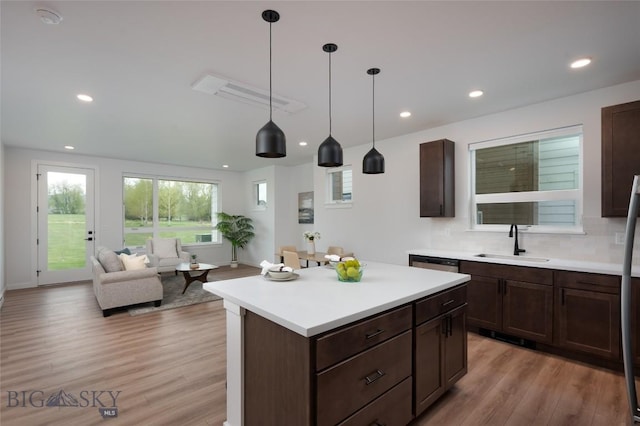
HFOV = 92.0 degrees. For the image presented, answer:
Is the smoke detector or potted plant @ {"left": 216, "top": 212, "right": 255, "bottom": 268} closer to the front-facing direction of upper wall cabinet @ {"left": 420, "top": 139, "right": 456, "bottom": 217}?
the smoke detector

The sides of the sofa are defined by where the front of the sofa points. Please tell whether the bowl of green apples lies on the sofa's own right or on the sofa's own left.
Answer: on the sofa's own right

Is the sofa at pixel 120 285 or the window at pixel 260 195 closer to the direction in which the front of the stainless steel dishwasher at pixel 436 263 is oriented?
the sofa

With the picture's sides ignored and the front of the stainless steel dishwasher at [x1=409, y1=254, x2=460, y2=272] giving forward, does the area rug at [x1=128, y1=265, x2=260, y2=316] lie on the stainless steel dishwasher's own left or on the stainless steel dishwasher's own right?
on the stainless steel dishwasher's own right

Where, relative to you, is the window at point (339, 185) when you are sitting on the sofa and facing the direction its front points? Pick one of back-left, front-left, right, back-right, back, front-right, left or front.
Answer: front

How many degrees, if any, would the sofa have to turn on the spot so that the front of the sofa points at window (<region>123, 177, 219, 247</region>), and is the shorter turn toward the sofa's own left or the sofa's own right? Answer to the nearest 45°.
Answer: approximately 90° to the sofa's own left

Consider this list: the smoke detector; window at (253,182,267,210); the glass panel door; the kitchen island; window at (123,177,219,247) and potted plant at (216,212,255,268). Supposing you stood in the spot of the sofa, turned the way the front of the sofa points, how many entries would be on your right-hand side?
2

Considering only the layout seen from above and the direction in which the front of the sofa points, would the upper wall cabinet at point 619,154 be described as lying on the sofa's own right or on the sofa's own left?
on the sofa's own right

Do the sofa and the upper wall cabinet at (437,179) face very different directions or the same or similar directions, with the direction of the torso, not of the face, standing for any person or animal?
very different directions

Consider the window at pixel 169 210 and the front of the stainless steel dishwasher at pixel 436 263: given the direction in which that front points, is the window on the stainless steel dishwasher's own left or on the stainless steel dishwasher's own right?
on the stainless steel dishwasher's own right

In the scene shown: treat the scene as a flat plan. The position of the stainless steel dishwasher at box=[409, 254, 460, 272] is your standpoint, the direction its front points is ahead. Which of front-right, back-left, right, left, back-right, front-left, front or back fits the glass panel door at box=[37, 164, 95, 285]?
front-right

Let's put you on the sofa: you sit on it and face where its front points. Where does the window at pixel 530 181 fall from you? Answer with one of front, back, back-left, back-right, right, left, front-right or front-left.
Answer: front-right

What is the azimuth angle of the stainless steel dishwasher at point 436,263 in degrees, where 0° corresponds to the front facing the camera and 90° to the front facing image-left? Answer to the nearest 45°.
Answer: approximately 45°

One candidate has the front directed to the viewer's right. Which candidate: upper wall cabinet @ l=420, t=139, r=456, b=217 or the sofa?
the sofa

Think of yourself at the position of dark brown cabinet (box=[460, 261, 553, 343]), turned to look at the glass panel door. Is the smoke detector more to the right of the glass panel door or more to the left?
left

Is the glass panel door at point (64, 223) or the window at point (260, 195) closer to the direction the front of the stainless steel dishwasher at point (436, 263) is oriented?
the glass panel door

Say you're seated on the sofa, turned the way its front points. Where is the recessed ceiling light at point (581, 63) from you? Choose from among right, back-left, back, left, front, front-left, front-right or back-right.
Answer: front-right

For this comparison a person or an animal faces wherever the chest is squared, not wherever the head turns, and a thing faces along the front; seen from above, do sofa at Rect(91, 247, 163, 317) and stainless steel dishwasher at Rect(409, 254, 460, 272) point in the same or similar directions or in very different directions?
very different directions

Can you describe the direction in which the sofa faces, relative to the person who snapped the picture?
facing to the right of the viewer
